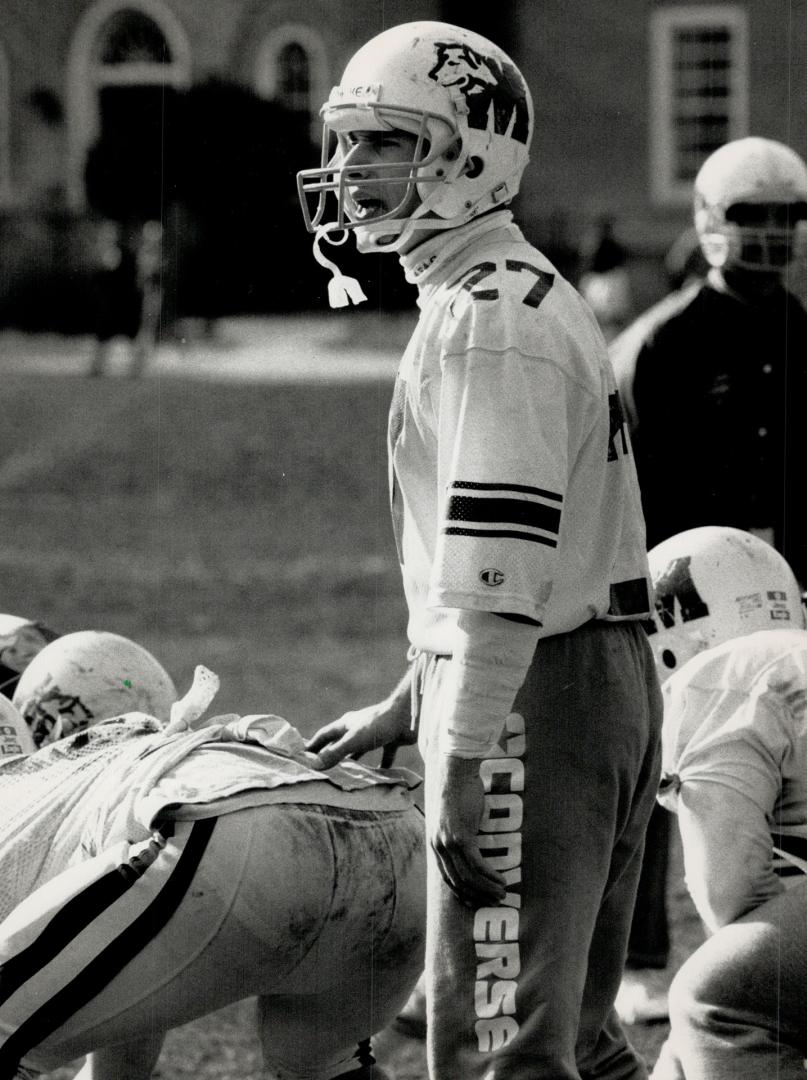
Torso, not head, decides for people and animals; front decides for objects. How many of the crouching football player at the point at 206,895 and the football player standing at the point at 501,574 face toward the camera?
0

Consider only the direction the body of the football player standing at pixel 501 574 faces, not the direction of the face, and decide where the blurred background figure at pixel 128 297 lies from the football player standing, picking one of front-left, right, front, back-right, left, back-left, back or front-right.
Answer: right

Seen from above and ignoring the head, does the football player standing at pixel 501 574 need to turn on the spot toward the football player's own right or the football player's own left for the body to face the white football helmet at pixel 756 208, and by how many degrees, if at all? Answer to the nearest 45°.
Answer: approximately 90° to the football player's own right

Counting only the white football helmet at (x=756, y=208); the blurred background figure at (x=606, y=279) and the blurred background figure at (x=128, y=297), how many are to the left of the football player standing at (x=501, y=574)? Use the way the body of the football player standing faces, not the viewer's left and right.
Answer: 0

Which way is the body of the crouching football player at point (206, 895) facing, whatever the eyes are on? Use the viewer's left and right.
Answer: facing away from the viewer and to the left of the viewer

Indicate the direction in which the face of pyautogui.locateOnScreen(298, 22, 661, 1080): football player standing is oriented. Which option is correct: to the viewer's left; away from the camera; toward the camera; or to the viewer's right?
to the viewer's left

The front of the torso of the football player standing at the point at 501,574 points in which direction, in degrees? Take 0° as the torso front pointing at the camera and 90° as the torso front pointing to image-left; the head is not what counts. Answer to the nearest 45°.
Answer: approximately 90°

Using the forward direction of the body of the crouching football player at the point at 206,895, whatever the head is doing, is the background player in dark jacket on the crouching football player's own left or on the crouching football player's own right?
on the crouching football player's own right

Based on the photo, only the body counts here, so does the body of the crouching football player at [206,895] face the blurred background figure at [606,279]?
no

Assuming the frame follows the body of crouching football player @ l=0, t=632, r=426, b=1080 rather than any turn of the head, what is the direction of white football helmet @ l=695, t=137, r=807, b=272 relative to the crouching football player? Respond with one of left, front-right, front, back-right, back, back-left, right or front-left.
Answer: right

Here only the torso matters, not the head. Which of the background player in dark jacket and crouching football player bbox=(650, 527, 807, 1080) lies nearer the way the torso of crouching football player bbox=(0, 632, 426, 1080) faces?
the background player in dark jacket

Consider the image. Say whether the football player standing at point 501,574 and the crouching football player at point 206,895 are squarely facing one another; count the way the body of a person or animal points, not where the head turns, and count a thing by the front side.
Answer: no

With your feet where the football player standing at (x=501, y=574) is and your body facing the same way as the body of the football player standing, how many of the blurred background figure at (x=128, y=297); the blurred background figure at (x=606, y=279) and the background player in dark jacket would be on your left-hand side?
0
